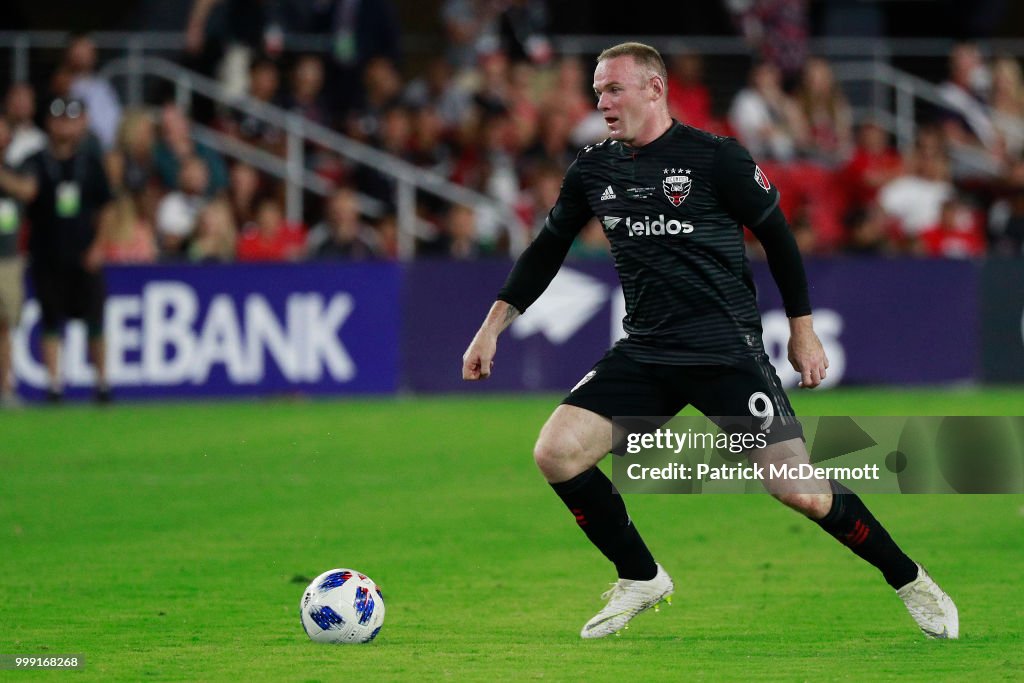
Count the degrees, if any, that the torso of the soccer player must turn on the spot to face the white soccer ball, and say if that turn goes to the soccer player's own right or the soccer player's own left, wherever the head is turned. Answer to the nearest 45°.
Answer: approximately 45° to the soccer player's own right

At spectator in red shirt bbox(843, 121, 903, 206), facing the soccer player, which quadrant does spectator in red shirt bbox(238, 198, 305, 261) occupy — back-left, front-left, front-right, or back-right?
front-right

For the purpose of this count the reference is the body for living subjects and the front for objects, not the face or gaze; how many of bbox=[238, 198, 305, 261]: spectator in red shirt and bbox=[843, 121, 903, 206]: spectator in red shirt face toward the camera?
2

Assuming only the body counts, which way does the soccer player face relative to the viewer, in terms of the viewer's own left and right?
facing the viewer and to the left of the viewer

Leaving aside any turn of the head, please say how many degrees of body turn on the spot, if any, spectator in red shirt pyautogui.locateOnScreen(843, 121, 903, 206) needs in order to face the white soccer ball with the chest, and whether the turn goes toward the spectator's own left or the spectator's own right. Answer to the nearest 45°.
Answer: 0° — they already face it

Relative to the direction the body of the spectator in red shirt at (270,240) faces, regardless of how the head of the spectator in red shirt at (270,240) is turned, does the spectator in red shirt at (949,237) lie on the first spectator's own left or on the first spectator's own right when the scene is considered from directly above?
on the first spectator's own left

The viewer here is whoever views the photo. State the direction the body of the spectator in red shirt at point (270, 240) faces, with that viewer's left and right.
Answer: facing the viewer

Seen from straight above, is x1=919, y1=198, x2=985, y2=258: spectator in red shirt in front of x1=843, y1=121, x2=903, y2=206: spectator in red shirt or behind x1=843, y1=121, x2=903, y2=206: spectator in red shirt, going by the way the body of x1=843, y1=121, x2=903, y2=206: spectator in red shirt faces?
in front

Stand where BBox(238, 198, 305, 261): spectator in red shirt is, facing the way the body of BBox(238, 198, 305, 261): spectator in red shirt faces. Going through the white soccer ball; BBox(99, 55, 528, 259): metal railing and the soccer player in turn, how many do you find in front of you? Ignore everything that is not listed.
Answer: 2

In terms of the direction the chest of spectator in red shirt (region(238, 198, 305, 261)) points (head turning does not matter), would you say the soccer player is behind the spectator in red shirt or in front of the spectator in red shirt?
in front

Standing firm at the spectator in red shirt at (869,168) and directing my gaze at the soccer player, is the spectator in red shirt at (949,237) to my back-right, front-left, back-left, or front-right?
front-left

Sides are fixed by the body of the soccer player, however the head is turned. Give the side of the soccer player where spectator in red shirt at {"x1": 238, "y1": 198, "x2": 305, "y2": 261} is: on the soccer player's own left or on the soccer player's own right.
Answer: on the soccer player's own right

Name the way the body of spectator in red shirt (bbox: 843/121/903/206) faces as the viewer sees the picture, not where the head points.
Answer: toward the camera

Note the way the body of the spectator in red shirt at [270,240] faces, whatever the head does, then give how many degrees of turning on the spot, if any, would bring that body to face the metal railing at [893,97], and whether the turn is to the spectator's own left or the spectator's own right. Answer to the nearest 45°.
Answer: approximately 135° to the spectator's own left

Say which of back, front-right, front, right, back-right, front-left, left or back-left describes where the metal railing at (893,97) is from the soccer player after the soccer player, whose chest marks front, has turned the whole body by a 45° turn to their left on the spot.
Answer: back

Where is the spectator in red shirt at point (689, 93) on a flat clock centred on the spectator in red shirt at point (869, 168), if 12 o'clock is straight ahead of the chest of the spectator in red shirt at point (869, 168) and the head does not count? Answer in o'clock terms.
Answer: the spectator in red shirt at point (689, 93) is roughly at 3 o'clock from the spectator in red shirt at point (869, 168).

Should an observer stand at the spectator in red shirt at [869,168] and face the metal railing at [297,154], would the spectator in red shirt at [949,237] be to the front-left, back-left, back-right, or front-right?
back-left

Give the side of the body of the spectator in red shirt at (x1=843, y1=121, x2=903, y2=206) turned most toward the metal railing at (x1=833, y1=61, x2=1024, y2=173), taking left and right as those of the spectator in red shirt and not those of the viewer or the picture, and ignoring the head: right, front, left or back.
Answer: back

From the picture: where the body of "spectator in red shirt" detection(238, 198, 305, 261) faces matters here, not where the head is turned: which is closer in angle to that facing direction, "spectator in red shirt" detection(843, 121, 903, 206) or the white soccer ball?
the white soccer ball

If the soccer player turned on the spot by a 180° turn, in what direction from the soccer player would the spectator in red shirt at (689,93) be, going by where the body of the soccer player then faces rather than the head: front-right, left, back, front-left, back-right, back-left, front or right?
front-left

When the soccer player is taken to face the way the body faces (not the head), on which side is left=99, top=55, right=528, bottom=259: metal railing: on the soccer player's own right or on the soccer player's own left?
on the soccer player's own right
